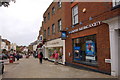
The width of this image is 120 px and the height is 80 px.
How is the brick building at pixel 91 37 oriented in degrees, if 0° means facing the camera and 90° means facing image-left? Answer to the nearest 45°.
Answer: approximately 45°

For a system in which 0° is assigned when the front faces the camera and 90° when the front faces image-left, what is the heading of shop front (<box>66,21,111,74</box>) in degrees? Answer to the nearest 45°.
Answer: approximately 45°
